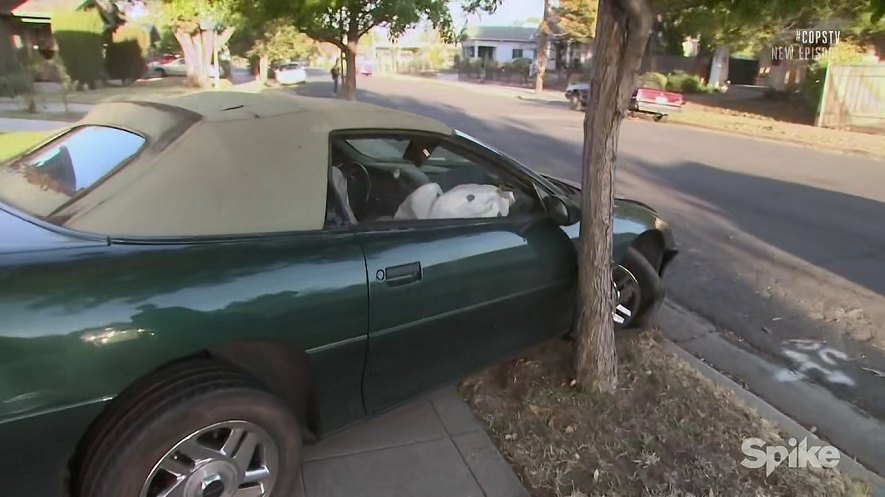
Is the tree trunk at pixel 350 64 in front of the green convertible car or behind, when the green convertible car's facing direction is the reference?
in front

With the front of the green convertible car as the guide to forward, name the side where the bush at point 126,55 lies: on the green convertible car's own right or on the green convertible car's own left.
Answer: on the green convertible car's own left

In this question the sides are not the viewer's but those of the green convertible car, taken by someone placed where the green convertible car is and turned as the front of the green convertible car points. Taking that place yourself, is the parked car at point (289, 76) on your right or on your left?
on your left

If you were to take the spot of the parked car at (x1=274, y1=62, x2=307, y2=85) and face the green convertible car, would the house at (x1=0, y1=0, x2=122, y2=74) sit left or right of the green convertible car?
right

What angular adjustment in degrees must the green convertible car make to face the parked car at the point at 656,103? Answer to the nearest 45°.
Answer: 0° — it already faces it

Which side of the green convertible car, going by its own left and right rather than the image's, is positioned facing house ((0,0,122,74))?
left

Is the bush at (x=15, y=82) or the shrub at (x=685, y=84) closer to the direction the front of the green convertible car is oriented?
the shrub

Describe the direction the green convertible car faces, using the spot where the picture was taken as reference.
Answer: facing away from the viewer and to the right of the viewer

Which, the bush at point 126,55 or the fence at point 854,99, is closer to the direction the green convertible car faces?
the fence

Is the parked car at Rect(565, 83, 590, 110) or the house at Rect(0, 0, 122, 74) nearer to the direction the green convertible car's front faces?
the parked car

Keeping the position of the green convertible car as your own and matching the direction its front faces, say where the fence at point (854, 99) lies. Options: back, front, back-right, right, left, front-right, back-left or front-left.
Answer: front

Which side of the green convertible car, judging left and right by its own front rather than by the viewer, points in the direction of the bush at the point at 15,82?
left

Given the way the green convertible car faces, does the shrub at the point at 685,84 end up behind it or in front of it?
in front

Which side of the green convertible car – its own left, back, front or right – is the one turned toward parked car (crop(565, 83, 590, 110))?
front

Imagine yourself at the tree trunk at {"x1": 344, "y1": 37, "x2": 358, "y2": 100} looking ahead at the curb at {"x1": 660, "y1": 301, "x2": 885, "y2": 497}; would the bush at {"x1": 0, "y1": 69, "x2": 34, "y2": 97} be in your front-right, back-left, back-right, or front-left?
back-right
